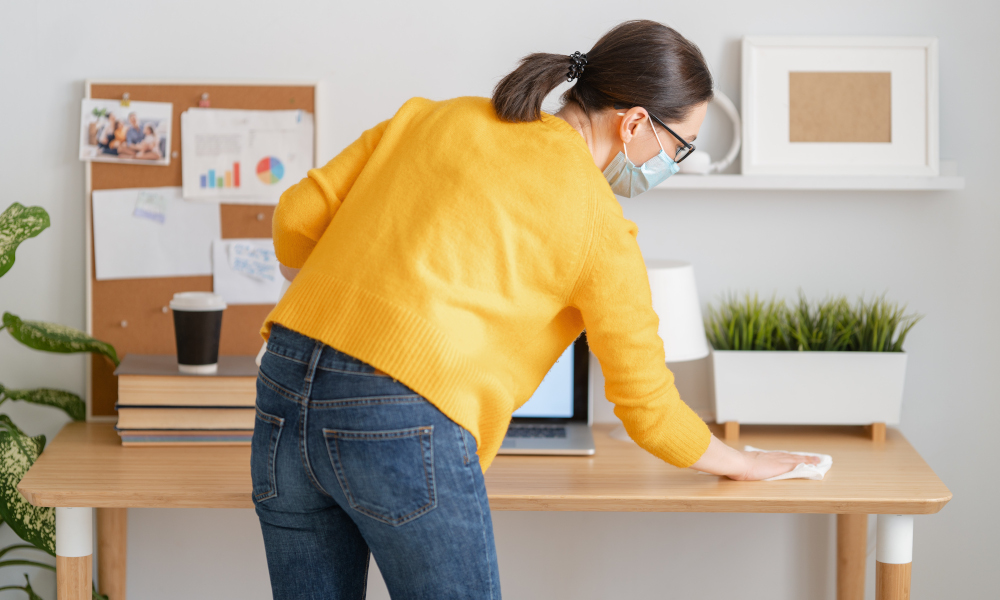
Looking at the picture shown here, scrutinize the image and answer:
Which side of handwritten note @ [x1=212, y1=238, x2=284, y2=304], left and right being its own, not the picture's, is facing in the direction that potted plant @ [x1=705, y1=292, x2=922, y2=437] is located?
left

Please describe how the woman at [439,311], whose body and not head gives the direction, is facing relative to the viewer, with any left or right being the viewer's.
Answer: facing away from the viewer and to the right of the viewer

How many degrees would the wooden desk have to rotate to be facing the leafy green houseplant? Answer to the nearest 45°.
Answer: approximately 90° to its right

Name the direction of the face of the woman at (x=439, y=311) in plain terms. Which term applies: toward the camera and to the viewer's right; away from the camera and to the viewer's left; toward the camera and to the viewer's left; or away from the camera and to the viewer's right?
away from the camera and to the viewer's right
